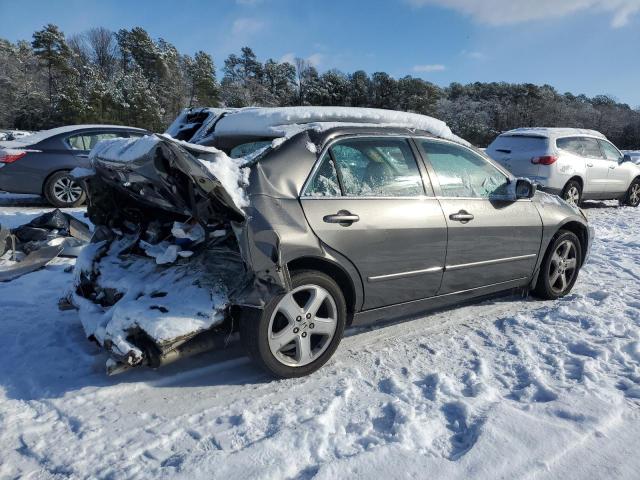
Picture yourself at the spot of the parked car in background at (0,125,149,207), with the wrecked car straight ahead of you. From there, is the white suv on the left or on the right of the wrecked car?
left

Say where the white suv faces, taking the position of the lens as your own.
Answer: facing away from the viewer and to the right of the viewer

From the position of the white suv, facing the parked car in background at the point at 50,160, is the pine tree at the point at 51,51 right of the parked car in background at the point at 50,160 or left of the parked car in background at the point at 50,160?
right

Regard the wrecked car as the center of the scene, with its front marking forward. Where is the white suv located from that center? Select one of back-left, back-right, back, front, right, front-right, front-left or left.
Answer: front

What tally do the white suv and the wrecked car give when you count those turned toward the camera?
0

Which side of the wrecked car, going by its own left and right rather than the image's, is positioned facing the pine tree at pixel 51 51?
left

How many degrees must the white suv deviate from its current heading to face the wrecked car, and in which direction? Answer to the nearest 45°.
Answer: approximately 135° to its right

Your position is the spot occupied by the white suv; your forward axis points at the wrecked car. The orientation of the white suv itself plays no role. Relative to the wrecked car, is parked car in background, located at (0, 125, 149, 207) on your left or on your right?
right

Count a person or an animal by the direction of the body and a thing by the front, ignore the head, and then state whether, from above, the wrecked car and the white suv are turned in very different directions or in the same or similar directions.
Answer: same or similar directions

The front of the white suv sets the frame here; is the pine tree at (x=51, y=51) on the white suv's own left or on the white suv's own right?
on the white suv's own left

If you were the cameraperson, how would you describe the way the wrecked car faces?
facing away from the viewer and to the right of the viewer

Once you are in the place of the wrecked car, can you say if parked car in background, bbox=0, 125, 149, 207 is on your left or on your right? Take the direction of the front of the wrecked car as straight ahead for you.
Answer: on your left

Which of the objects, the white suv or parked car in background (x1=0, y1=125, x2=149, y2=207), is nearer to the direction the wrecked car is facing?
the white suv
